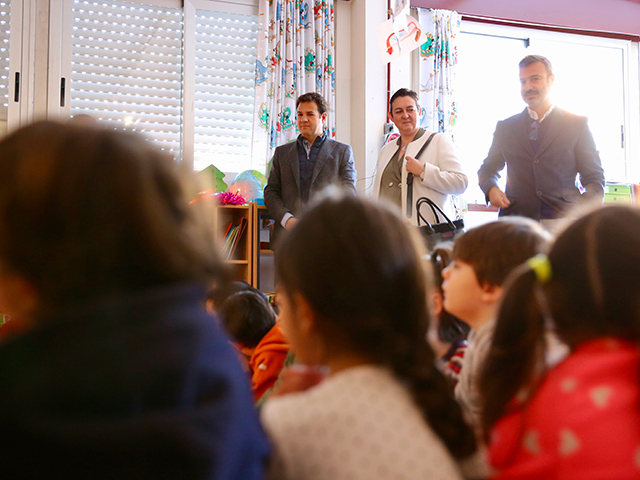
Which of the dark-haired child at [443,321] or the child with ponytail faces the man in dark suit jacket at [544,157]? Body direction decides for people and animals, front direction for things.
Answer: the child with ponytail

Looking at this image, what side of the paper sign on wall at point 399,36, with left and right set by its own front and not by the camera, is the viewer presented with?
front

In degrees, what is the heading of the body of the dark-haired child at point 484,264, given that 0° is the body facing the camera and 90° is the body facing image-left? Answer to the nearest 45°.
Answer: approximately 90°

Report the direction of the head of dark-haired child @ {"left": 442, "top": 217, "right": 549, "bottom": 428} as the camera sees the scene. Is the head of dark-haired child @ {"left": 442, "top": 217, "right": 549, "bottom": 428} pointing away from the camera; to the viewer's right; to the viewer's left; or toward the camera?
to the viewer's left

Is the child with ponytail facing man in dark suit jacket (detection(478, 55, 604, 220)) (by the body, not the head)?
yes

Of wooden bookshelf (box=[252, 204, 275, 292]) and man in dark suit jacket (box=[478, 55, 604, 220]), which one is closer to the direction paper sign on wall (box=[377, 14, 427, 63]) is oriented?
the man in dark suit jacket

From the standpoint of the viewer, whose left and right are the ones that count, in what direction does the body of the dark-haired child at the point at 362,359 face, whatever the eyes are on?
facing away from the viewer and to the left of the viewer

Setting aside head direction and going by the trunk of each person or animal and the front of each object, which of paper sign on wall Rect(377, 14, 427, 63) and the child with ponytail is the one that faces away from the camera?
the child with ponytail

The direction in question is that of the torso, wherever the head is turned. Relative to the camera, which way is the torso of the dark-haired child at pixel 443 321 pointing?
to the viewer's left

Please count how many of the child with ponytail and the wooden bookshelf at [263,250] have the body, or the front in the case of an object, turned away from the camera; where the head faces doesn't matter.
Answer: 1

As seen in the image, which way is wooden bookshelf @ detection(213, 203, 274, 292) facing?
toward the camera

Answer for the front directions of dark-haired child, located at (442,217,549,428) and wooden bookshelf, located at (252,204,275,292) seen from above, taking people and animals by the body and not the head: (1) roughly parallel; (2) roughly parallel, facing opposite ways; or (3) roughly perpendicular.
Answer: roughly perpendicular

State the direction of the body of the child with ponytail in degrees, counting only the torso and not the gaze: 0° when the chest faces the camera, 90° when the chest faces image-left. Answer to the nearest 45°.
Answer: approximately 180°
